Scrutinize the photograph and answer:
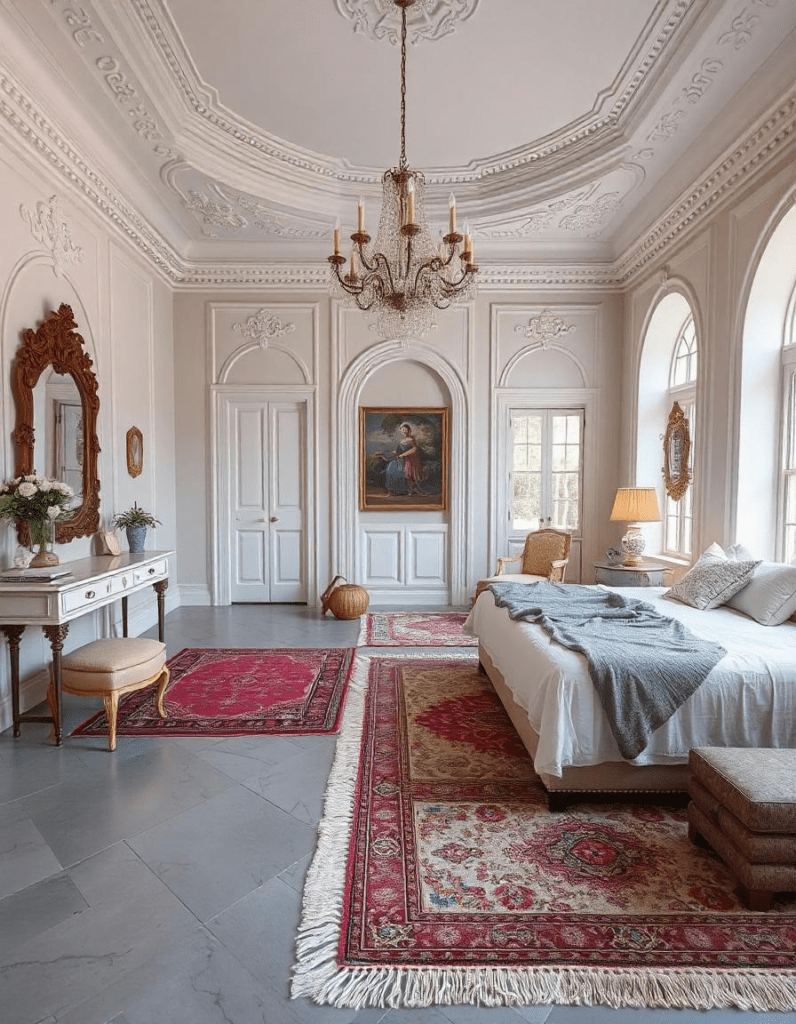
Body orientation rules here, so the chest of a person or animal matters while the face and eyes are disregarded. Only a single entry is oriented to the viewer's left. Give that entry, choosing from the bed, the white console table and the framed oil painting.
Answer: the bed

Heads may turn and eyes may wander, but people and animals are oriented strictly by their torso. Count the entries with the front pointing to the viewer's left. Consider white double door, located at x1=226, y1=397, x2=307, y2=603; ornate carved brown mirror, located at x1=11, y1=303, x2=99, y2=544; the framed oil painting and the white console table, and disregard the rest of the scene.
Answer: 0

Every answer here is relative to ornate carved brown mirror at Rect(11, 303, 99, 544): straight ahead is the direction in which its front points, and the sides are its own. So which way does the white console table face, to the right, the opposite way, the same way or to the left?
the same way

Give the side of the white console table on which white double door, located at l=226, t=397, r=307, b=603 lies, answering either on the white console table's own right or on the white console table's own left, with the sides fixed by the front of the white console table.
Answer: on the white console table's own left

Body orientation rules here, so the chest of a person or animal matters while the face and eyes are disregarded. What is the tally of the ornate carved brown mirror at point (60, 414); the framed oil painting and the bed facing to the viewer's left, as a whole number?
1

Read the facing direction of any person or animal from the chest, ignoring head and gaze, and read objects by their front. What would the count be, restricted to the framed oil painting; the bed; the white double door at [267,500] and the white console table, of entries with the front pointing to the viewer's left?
1

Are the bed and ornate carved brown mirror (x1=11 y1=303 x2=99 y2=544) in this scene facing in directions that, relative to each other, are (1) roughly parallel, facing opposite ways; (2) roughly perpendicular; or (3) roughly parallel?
roughly parallel, facing opposite ways

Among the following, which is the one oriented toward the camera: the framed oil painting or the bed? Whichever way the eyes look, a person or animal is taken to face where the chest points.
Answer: the framed oil painting

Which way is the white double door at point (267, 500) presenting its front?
toward the camera

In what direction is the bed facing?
to the viewer's left

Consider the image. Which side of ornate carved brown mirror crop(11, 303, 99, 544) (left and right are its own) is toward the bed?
front

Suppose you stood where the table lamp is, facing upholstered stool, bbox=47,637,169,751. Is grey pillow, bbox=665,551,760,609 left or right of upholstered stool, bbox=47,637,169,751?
left

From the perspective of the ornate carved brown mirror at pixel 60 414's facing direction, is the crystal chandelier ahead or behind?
ahead

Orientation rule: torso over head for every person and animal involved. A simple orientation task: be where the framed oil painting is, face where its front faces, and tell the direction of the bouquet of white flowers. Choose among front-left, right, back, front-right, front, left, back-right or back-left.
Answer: front-right

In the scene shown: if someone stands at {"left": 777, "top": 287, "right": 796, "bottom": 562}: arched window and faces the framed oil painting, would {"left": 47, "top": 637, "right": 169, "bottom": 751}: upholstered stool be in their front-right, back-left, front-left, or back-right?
front-left

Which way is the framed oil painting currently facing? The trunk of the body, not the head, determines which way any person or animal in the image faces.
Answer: toward the camera

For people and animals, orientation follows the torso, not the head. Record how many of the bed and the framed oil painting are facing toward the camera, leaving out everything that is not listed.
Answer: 1
